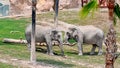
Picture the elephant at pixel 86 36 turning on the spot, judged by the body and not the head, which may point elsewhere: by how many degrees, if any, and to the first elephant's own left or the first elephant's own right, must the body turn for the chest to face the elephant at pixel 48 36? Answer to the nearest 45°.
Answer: approximately 45° to the first elephant's own left

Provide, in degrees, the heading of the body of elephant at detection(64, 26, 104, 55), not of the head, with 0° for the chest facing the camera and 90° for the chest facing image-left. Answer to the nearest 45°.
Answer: approximately 90°
